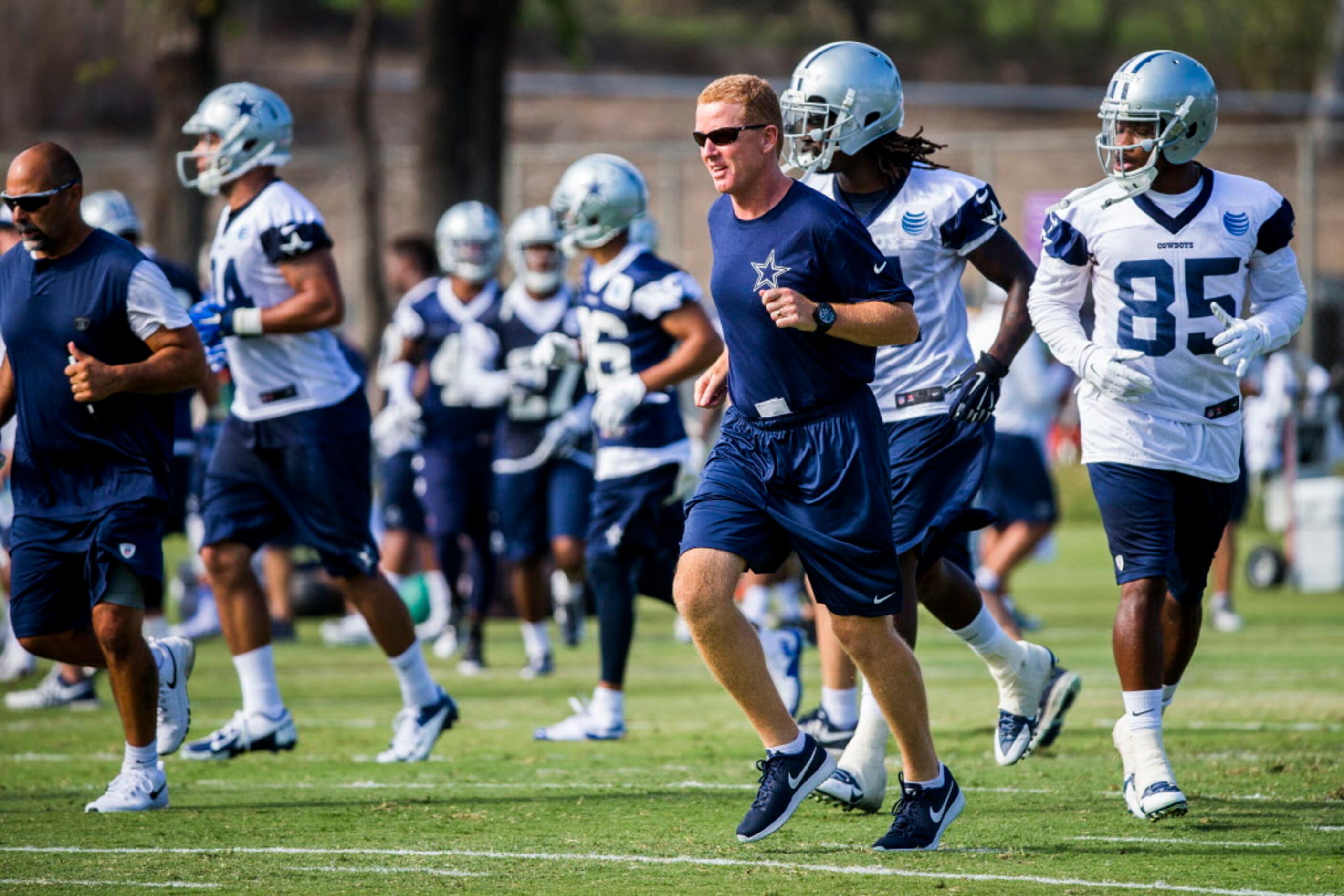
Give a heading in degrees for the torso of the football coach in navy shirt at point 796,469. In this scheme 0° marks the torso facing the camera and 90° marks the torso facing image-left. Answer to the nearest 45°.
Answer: approximately 45°

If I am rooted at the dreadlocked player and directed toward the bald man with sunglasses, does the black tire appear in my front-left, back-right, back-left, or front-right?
back-right

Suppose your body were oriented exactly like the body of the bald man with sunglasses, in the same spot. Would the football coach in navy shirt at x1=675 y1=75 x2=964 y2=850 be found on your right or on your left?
on your left

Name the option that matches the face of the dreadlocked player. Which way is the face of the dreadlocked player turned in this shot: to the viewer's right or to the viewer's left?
to the viewer's left

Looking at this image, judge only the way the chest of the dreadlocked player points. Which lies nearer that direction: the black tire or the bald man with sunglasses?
the bald man with sunglasses

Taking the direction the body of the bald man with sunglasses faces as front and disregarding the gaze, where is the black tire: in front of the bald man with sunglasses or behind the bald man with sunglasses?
behind

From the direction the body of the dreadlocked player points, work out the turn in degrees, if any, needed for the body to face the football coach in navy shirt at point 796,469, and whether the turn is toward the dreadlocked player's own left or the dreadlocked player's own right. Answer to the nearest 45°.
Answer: approximately 45° to the dreadlocked player's own left
